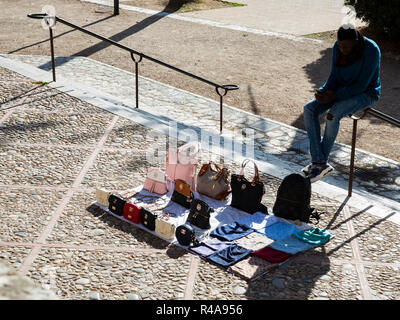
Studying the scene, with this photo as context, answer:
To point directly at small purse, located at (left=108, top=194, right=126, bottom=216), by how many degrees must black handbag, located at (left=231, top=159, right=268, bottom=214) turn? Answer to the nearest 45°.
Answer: approximately 45° to its right

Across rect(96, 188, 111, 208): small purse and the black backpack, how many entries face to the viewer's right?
0

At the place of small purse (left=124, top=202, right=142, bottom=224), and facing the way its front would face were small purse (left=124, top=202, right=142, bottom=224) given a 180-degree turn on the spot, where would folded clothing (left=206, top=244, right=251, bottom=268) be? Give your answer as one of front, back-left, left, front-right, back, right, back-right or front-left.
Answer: right

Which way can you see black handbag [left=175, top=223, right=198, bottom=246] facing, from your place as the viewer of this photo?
facing the viewer and to the left of the viewer

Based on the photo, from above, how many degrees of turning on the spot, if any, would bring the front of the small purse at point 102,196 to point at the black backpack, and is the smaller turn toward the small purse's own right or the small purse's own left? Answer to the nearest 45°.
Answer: approximately 135° to the small purse's own left

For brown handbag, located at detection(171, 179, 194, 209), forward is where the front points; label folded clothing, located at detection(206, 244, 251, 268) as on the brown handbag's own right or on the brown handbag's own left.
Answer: on the brown handbag's own left

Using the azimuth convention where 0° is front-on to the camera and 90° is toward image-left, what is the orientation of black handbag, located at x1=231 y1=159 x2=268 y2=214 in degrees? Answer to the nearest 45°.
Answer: approximately 45°

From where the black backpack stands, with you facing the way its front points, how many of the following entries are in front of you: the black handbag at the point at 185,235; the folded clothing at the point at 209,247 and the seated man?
2

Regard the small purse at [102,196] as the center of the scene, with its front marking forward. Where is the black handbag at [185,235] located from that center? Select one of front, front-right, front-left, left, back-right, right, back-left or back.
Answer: left

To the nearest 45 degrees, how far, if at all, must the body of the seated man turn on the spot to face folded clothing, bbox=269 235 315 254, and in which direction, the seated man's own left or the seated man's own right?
approximately 45° to the seated man's own left

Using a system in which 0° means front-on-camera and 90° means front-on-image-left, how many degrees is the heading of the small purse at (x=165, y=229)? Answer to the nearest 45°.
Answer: approximately 45°

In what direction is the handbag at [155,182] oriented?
toward the camera

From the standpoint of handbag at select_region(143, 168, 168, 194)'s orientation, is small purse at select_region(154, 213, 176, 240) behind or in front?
in front

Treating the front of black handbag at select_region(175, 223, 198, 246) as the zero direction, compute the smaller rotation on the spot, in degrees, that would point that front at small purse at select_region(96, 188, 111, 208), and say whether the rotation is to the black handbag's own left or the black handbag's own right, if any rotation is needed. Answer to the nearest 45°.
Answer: approximately 90° to the black handbag's own right

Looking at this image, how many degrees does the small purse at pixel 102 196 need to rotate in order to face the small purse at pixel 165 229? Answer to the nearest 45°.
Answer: approximately 90° to its left

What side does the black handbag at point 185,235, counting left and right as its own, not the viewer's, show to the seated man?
back

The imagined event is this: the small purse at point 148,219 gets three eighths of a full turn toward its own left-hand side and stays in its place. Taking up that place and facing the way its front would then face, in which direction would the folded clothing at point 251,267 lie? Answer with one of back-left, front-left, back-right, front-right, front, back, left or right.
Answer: front-right
